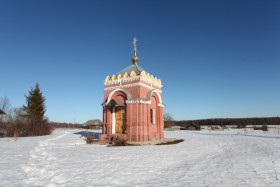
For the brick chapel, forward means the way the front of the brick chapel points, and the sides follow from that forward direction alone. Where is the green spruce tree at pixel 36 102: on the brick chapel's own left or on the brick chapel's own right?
on the brick chapel's own right

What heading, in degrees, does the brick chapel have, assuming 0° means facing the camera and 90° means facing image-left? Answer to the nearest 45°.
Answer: approximately 45°
